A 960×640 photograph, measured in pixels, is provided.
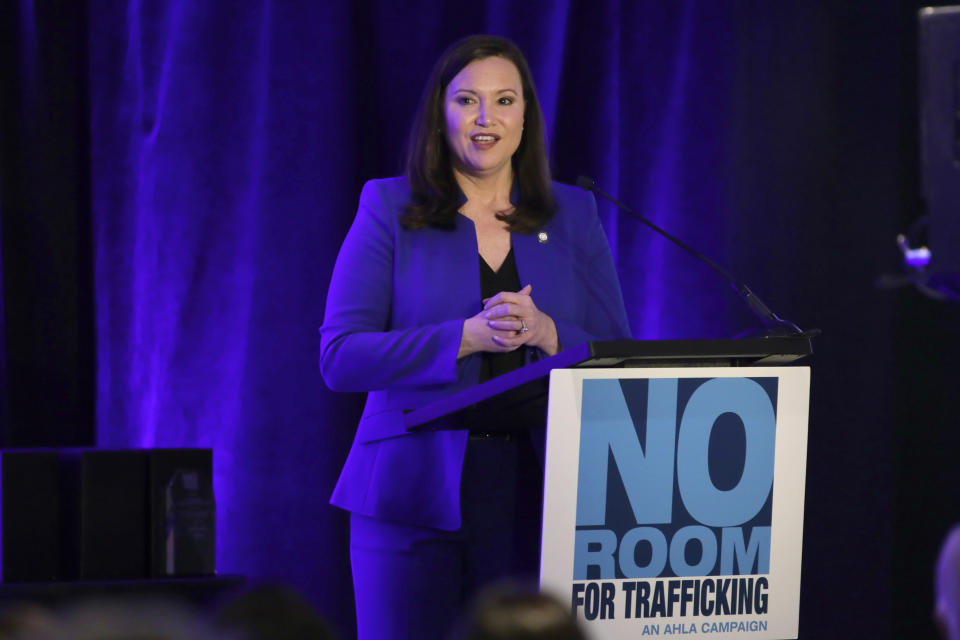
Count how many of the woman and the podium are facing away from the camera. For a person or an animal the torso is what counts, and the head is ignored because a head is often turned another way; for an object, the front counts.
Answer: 0

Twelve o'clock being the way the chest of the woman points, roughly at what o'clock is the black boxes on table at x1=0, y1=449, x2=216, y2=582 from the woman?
The black boxes on table is roughly at 4 o'clock from the woman.

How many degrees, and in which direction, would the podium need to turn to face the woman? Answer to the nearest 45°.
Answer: approximately 180°

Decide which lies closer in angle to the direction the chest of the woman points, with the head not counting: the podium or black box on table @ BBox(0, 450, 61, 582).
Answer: the podium

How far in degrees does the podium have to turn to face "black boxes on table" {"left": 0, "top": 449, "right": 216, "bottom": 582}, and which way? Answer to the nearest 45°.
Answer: approximately 135° to its right

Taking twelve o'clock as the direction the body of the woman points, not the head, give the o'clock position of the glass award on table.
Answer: The glass award on table is roughly at 4 o'clock from the woman.

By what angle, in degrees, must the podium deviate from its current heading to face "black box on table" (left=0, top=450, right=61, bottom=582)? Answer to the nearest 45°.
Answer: approximately 135° to its right

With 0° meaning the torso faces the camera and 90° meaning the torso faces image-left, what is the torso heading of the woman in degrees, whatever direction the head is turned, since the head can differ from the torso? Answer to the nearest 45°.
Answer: approximately 315°

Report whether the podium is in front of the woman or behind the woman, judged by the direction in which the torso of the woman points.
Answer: in front
